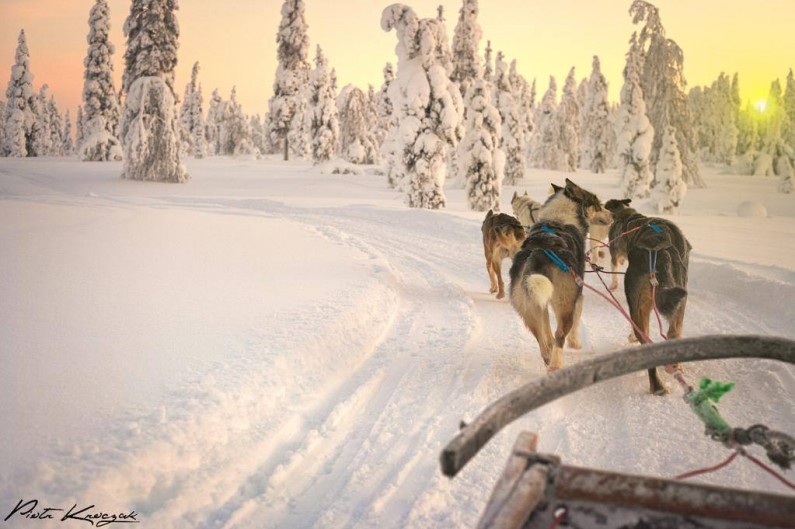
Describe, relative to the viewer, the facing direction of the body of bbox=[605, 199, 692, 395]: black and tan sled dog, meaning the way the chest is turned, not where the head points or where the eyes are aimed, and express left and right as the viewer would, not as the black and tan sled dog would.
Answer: facing away from the viewer and to the left of the viewer

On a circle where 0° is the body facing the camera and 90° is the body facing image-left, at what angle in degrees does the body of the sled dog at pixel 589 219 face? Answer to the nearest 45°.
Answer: approximately 135°

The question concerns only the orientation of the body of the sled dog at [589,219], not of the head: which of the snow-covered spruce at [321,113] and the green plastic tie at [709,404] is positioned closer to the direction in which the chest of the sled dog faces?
the snow-covered spruce

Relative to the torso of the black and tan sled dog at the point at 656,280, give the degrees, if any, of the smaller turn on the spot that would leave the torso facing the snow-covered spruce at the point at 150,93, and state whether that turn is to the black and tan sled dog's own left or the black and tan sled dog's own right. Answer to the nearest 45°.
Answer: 0° — it already faces it

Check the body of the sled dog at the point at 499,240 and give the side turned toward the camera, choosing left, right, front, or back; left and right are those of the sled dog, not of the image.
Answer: back

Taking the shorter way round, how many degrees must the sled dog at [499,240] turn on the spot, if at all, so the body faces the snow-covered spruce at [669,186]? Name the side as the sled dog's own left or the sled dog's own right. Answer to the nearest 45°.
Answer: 0° — it already faces it

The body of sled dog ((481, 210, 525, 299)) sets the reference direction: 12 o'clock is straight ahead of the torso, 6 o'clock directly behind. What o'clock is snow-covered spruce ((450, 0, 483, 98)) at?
The snow-covered spruce is roughly at 12 o'clock from the sled dog.

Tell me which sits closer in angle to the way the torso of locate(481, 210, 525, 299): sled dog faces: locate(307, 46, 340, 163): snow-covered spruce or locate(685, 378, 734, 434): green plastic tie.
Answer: the snow-covered spruce

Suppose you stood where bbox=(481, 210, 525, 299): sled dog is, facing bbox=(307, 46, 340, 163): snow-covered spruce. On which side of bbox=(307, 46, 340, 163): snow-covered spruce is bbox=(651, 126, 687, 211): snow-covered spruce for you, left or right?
right

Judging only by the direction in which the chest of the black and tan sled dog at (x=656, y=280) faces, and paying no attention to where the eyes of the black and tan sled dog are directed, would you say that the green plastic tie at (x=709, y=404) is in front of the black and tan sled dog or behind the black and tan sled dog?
behind
